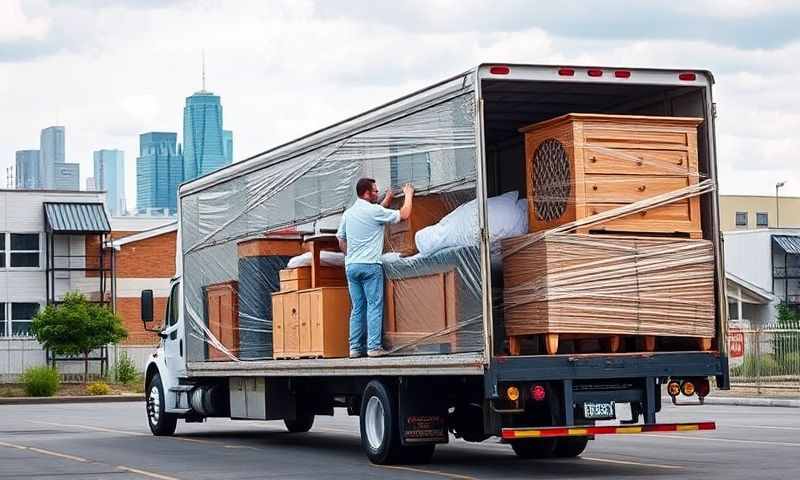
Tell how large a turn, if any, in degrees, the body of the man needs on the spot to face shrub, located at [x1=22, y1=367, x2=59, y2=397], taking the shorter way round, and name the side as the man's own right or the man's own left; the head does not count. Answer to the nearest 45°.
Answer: approximately 45° to the man's own left

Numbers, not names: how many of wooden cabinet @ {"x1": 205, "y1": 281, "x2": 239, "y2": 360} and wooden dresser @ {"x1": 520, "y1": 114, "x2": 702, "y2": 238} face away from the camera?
0

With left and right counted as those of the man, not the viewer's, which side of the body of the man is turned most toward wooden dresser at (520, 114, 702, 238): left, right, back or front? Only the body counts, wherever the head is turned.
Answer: right

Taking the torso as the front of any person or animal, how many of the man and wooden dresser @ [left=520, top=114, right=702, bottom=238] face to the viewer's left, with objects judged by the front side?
0

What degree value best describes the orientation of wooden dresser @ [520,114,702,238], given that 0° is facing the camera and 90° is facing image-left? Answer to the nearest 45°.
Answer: approximately 315°

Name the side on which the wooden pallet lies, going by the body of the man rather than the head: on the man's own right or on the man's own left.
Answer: on the man's own right

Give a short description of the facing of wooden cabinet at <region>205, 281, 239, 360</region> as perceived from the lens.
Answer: facing the viewer and to the left of the viewer

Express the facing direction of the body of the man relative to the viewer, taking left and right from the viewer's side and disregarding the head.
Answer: facing away from the viewer and to the right of the viewer

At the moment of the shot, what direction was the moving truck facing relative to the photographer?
facing away from the viewer and to the left of the viewer

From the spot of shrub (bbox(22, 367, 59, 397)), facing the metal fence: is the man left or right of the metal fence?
right

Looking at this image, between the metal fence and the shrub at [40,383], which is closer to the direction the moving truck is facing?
the shrub
